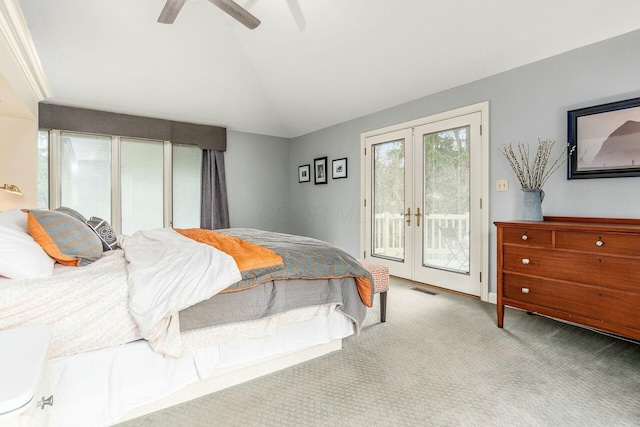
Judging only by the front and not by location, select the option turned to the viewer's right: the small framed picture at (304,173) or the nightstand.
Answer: the nightstand

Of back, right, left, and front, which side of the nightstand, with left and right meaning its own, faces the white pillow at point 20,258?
left

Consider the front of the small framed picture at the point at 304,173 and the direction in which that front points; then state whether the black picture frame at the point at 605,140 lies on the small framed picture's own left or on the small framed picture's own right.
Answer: on the small framed picture's own left

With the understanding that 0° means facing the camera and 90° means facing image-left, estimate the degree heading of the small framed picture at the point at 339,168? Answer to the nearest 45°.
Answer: approximately 45°

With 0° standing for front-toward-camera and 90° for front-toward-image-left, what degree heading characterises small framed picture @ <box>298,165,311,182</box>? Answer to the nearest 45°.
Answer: approximately 45°

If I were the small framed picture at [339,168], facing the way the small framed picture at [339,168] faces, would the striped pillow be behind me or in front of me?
in front

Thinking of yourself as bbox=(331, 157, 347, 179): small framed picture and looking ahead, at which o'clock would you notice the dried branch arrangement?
The dried branch arrangement is roughly at 9 o'clock from the small framed picture.

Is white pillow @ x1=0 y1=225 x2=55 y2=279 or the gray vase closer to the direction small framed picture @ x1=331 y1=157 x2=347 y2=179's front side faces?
the white pillow

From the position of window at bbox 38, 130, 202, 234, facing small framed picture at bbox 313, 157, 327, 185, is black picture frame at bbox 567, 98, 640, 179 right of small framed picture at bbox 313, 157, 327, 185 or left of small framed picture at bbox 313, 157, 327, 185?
right

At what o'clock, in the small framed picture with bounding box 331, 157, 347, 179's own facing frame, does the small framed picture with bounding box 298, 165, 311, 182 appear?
the small framed picture with bounding box 298, 165, 311, 182 is roughly at 3 o'clock from the small framed picture with bounding box 331, 157, 347, 179.

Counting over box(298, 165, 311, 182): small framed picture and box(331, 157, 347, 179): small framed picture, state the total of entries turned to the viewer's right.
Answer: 0

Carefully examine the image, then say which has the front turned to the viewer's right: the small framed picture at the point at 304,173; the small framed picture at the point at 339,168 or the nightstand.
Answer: the nightstand

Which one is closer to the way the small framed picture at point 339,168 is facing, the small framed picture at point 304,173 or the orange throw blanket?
the orange throw blanket

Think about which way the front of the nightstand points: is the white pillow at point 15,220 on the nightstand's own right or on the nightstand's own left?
on the nightstand's own left

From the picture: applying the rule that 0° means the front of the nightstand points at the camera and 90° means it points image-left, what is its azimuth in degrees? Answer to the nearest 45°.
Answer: approximately 270°

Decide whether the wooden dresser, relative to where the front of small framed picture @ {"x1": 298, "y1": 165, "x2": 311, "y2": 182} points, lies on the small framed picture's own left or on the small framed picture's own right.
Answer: on the small framed picture's own left
